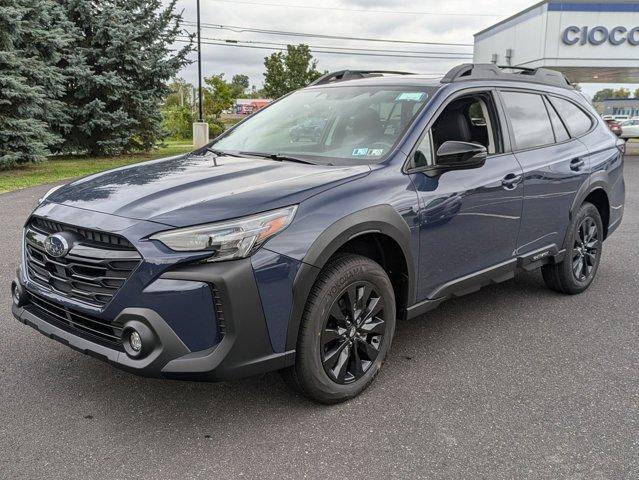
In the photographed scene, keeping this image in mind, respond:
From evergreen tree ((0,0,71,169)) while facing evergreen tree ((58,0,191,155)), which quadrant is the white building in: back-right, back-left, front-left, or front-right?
front-right

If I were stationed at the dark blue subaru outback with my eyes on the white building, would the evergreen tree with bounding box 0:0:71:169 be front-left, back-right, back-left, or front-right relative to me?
front-left

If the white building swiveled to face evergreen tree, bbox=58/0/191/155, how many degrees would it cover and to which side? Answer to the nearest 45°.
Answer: approximately 45° to its right

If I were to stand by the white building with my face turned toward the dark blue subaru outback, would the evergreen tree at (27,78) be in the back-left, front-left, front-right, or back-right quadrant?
front-right

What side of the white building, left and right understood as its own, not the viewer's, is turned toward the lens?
front

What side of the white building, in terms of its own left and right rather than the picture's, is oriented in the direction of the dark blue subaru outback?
front

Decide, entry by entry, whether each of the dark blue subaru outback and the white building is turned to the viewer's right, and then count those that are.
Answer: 0

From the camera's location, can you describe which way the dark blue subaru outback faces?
facing the viewer and to the left of the viewer

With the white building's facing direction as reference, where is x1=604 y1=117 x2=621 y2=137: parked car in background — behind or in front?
in front

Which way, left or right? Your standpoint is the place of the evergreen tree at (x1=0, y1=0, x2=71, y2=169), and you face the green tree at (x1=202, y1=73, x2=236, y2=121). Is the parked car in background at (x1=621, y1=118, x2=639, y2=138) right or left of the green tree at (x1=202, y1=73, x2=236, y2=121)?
right

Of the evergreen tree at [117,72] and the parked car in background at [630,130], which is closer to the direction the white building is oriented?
the evergreen tree

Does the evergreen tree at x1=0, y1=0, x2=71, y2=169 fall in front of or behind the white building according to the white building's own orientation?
in front
